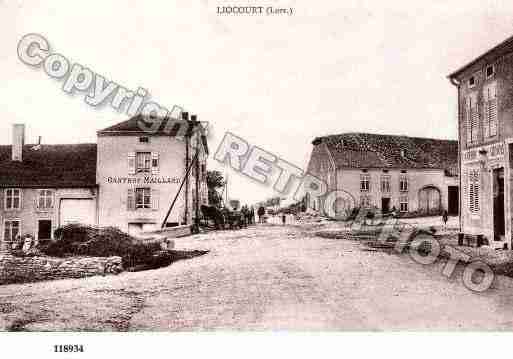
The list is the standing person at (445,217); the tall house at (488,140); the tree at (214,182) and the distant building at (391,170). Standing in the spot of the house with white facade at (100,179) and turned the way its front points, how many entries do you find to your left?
4

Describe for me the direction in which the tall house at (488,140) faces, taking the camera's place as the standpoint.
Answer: facing the viewer and to the left of the viewer

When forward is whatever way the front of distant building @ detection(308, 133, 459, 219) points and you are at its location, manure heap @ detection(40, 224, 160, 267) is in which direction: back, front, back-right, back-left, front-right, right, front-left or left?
front-right

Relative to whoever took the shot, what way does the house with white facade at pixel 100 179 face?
facing the viewer

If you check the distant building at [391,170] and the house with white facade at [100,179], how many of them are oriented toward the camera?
2

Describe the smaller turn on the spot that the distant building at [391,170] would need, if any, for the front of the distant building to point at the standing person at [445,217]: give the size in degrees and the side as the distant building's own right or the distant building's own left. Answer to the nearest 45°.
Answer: approximately 45° to the distant building's own left

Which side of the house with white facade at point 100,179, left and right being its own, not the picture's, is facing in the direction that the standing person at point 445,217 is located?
left

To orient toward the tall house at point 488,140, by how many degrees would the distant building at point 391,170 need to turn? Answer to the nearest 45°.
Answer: approximately 45° to its left

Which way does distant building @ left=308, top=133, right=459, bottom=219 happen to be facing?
toward the camera

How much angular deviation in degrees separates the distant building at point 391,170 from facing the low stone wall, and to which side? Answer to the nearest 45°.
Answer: approximately 45° to its right

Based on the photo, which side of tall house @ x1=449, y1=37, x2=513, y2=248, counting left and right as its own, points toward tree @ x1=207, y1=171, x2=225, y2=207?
right

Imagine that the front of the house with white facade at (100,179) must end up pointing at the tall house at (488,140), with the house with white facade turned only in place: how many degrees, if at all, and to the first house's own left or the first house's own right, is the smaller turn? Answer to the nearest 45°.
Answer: approximately 90° to the first house's own left
